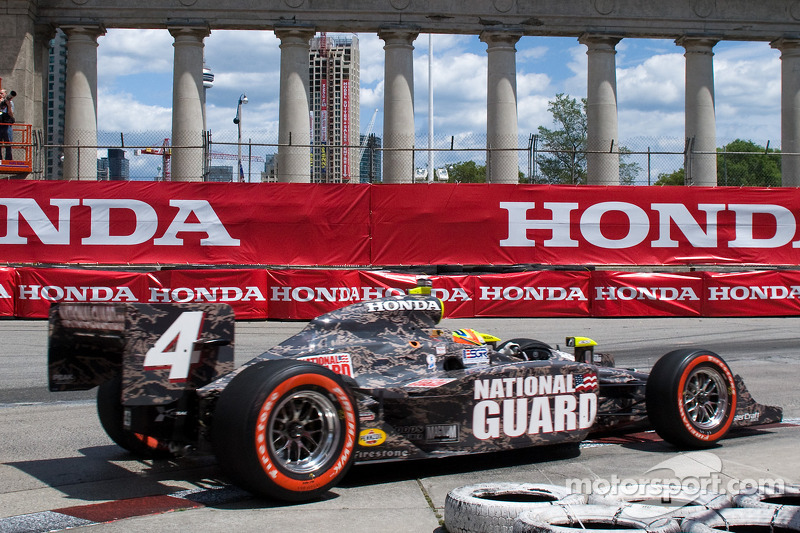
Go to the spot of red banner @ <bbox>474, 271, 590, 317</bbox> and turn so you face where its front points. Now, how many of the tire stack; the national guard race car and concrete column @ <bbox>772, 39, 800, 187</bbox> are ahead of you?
2

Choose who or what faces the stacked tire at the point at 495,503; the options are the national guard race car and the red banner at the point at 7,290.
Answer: the red banner

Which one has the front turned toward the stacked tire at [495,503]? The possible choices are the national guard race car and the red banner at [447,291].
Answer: the red banner

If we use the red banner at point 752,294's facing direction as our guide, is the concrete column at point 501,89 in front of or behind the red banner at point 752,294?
behind

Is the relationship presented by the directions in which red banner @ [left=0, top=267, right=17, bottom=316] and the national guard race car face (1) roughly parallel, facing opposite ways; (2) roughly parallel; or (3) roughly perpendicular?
roughly perpendicular

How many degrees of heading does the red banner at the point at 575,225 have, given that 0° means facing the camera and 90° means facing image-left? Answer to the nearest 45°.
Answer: approximately 0°

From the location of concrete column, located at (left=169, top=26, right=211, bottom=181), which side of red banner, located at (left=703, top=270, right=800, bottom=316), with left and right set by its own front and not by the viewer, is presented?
right

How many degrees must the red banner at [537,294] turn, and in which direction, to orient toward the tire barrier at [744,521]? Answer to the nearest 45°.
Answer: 0° — it already faces it

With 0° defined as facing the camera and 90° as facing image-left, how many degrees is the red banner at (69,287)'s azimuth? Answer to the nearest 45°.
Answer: approximately 0°
